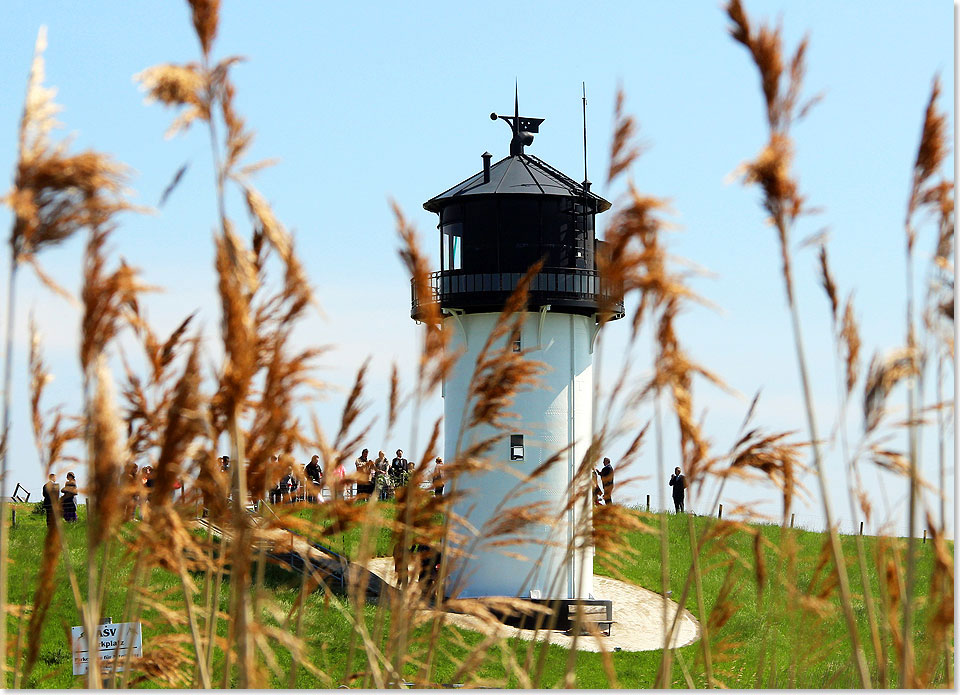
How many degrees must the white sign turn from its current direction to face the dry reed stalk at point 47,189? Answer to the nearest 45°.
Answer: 0° — it already faces it

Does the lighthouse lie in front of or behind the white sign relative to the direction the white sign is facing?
behind

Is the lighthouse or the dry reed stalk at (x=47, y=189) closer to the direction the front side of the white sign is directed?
the dry reed stalk

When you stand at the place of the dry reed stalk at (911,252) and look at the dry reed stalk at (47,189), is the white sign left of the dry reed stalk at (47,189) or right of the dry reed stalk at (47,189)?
right

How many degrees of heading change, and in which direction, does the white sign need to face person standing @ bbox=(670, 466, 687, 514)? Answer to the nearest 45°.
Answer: approximately 135° to its left

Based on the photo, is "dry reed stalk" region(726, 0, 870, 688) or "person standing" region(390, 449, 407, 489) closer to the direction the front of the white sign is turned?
the dry reed stalk

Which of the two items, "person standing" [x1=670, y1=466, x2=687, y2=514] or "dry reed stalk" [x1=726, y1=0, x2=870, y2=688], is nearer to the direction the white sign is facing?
the dry reed stalk

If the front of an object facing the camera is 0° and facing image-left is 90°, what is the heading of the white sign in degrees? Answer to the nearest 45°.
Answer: approximately 0°
